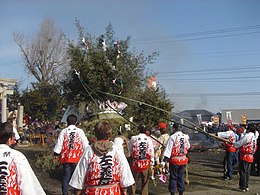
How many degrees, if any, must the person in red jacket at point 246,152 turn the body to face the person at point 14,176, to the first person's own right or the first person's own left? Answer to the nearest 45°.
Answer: approximately 135° to the first person's own left

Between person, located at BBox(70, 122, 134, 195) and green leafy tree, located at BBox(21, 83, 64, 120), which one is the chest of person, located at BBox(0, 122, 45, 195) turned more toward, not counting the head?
the green leafy tree

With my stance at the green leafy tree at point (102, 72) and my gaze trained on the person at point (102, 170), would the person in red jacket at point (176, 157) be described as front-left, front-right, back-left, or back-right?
front-left

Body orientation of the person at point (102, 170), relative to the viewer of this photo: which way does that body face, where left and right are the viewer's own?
facing away from the viewer

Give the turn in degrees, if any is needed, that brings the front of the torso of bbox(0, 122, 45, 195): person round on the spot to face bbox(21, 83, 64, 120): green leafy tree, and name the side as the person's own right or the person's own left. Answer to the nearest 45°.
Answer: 0° — they already face it

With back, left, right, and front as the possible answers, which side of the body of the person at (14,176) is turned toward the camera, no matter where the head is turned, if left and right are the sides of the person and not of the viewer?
back

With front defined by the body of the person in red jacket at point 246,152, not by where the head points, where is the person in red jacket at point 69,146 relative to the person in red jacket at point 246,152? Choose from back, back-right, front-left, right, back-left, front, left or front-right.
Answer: left

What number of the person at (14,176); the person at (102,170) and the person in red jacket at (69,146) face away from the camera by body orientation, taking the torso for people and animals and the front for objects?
3

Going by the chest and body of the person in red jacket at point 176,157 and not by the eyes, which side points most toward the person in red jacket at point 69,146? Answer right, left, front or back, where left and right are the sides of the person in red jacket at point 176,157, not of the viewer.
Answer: left

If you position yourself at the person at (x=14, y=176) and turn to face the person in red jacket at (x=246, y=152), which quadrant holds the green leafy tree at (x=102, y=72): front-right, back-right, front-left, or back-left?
front-left

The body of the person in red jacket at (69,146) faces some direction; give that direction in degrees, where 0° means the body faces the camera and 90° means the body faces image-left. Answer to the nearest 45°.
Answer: approximately 180°

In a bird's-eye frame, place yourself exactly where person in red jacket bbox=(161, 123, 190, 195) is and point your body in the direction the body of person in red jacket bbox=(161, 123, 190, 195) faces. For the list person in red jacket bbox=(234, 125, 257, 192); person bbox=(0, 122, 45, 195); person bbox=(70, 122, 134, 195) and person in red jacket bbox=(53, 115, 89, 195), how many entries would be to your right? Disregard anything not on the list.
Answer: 1

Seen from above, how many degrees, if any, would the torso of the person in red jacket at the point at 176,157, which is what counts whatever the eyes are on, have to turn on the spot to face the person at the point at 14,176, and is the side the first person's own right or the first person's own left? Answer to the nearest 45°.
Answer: approximately 135° to the first person's own left

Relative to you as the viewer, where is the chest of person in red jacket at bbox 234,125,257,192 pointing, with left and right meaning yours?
facing away from the viewer and to the left of the viewer

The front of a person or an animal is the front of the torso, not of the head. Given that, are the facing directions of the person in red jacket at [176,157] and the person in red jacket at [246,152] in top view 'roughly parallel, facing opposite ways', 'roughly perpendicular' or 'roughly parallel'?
roughly parallel

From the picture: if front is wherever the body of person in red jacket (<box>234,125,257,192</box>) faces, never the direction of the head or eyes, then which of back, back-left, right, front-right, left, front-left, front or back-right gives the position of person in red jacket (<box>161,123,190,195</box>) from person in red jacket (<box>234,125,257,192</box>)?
left
